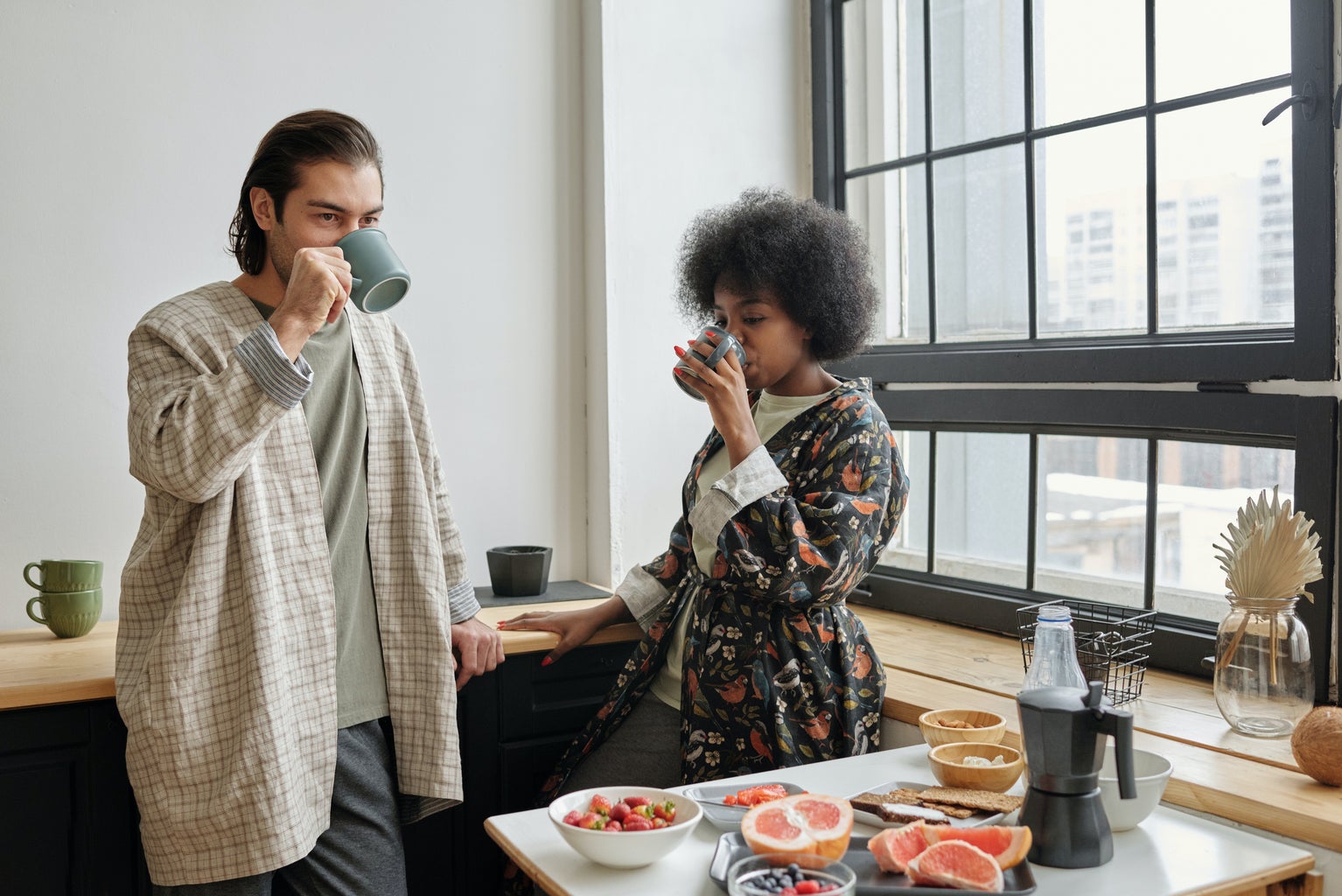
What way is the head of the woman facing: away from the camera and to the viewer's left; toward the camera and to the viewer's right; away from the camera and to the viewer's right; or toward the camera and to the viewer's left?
toward the camera and to the viewer's left

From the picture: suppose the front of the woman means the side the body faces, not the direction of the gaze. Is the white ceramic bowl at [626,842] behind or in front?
in front

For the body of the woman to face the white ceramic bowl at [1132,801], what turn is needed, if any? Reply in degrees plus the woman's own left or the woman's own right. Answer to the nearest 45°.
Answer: approximately 90° to the woman's own left

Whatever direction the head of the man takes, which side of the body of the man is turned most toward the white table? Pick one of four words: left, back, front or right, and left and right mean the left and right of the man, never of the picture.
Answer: front

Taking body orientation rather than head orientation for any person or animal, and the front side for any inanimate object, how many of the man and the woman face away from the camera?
0

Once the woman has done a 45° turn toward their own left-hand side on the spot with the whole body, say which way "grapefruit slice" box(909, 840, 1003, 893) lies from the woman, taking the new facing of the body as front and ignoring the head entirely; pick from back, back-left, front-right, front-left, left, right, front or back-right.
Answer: front

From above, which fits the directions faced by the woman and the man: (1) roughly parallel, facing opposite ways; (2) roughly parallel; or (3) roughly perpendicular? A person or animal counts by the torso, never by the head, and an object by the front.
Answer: roughly perpendicular

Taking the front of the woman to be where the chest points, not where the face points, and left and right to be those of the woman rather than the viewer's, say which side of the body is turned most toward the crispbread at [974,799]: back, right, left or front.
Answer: left

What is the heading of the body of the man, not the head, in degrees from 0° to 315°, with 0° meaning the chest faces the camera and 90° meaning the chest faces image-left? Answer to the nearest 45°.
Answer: approximately 315°

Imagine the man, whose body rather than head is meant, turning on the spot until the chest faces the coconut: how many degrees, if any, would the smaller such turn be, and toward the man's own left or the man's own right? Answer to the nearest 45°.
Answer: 0° — they already face it

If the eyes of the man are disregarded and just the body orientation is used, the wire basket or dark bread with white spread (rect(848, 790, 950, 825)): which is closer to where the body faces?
the dark bread with white spread

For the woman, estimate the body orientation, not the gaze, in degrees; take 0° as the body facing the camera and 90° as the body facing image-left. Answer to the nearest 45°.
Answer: approximately 45°

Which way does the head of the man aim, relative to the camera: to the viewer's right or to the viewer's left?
to the viewer's right

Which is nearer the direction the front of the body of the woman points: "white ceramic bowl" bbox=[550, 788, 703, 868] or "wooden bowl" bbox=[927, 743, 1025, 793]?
the white ceramic bowl

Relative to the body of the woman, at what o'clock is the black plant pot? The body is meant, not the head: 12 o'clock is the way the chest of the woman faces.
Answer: The black plant pot is roughly at 3 o'clock from the woman.

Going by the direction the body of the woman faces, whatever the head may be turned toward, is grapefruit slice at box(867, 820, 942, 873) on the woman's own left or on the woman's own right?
on the woman's own left

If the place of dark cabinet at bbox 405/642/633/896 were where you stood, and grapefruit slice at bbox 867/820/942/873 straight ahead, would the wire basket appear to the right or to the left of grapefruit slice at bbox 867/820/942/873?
left

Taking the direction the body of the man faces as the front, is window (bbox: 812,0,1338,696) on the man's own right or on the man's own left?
on the man's own left
